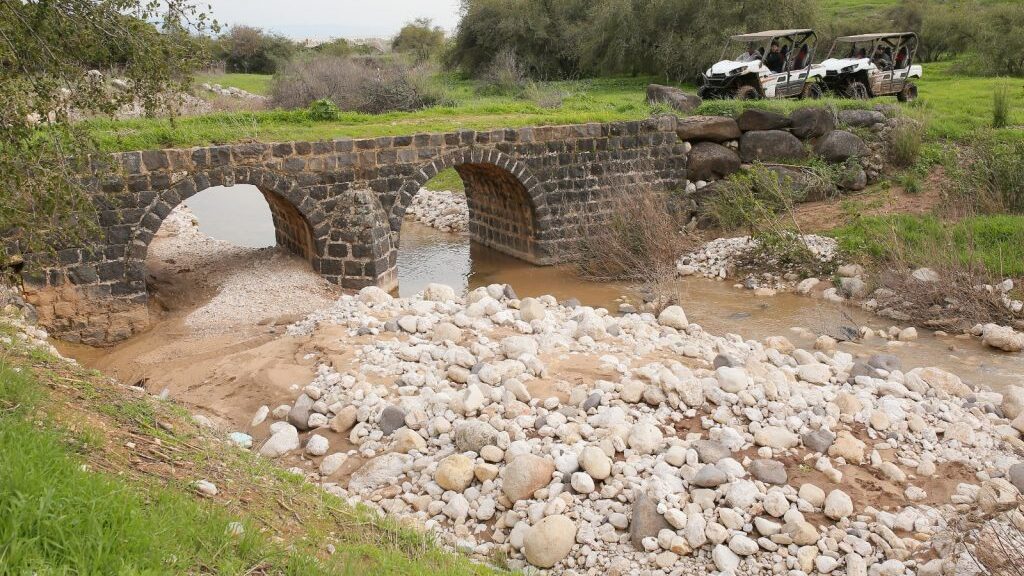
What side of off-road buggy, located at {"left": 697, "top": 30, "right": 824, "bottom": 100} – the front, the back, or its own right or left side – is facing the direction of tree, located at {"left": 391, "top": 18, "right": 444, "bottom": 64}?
right

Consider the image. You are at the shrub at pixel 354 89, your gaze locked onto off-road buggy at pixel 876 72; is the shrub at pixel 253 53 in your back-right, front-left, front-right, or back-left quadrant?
back-left

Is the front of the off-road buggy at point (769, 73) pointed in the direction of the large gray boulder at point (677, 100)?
yes

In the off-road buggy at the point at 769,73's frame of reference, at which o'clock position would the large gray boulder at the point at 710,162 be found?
The large gray boulder is roughly at 11 o'clock from the off-road buggy.

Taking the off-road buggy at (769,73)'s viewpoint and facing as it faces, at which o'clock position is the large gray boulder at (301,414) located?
The large gray boulder is roughly at 11 o'clock from the off-road buggy.

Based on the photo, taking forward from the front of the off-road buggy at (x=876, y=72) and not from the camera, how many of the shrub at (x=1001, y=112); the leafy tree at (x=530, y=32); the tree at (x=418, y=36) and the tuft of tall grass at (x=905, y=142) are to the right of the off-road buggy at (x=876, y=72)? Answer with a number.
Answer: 2

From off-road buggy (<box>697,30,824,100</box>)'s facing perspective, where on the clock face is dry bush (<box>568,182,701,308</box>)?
The dry bush is roughly at 11 o'clock from the off-road buggy.

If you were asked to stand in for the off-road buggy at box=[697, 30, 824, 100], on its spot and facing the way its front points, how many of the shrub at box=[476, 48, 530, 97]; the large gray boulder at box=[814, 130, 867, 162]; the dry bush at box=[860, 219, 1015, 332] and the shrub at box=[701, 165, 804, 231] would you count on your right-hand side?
1

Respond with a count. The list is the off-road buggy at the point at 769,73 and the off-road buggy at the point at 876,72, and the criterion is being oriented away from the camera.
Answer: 0

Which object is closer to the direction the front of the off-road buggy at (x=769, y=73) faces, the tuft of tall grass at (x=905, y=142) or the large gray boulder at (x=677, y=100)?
the large gray boulder

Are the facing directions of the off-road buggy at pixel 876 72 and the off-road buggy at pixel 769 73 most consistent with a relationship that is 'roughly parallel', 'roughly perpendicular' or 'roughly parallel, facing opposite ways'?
roughly parallel

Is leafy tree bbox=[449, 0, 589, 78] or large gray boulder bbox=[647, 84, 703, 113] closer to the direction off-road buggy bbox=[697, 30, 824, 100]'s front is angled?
the large gray boulder

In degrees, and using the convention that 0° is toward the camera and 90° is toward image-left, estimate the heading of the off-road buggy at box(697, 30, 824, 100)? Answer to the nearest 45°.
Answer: approximately 45°

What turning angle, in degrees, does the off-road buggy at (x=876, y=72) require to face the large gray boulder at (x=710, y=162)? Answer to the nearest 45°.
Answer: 0° — it already faces it

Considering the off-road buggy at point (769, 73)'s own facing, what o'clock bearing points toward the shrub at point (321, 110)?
The shrub is roughly at 12 o'clock from the off-road buggy.

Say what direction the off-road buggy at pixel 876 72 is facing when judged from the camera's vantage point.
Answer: facing the viewer and to the left of the viewer

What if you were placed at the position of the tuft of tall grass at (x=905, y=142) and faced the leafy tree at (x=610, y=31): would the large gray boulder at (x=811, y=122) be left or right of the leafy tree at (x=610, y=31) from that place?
left
